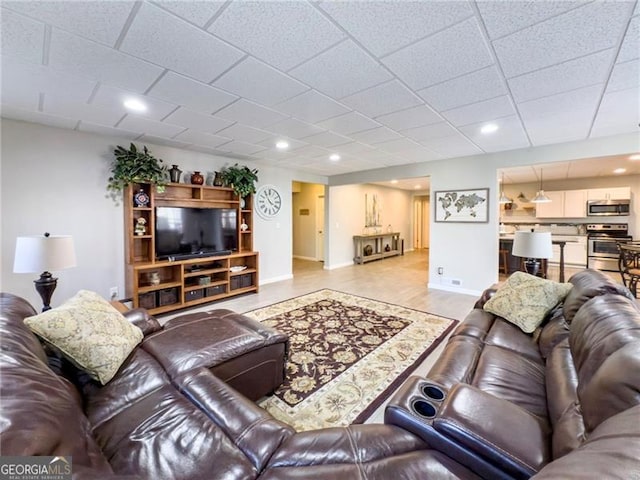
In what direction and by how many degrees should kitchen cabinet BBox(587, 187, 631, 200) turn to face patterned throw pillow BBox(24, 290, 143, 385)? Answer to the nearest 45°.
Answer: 0° — it already faces it

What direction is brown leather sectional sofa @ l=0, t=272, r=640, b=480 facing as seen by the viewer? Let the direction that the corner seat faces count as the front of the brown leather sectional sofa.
away from the camera

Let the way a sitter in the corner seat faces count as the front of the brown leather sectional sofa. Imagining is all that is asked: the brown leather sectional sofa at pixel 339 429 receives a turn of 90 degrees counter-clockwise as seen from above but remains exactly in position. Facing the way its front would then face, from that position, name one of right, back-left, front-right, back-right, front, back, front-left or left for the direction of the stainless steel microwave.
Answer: back-right

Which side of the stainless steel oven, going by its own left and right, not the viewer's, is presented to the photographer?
front

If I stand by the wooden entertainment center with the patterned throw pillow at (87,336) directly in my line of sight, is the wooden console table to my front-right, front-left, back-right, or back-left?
back-left

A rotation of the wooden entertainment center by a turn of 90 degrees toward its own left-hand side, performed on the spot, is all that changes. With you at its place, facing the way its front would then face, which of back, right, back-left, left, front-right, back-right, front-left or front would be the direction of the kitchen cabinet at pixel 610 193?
front-right

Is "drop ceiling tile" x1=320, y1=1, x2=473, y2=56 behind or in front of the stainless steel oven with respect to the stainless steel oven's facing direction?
in front

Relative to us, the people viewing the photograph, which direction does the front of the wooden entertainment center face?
facing the viewer and to the right of the viewer

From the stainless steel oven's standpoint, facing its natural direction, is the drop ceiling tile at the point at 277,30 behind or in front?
in front

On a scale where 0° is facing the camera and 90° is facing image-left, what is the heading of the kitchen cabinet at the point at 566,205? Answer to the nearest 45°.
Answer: approximately 0°

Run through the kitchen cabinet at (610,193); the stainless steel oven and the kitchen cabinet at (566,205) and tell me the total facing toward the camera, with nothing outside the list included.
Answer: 3

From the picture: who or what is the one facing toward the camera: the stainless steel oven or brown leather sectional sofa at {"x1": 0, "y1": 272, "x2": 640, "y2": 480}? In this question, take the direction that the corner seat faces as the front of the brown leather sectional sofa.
the stainless steel oven

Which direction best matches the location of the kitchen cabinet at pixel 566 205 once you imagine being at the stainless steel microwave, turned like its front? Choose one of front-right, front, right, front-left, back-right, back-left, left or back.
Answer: right

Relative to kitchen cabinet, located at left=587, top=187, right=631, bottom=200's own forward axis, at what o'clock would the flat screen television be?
The flat screen television is roughly at 1 o'clock from the kitchen cabinet.

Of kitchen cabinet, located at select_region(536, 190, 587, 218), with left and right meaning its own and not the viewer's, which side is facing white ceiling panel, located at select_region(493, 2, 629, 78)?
front

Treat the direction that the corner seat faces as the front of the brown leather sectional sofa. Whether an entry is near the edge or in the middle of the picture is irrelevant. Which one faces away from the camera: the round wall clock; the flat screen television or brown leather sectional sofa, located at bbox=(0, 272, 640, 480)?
the brown leather sectional sofa

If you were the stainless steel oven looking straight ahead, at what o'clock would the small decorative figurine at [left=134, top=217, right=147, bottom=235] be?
The small decorative figurine is roughly at 1 o'clock from the stainless steel oven.

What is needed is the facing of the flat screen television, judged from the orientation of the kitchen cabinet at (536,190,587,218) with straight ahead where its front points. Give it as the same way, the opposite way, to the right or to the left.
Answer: to the left

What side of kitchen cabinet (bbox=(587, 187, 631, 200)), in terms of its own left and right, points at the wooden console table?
right
